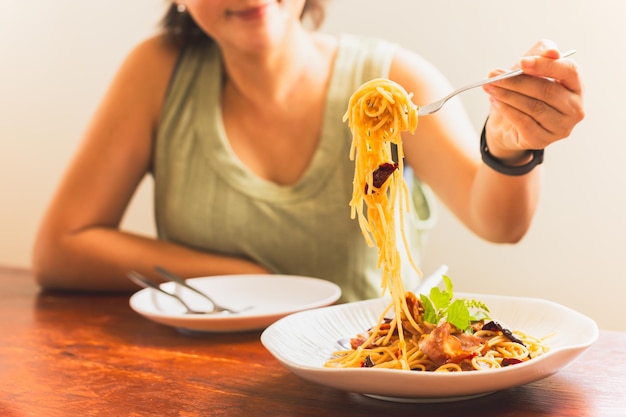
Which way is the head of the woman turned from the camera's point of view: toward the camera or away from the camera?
toward the camera

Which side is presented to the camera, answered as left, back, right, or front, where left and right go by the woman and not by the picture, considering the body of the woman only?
front

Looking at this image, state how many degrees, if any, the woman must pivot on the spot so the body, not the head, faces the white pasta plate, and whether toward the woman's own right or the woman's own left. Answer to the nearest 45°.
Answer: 0° — they already face it
